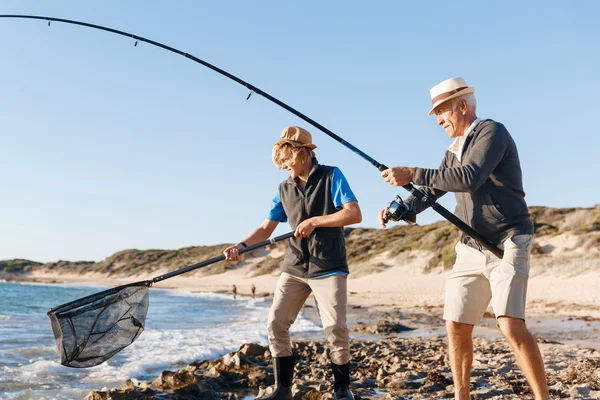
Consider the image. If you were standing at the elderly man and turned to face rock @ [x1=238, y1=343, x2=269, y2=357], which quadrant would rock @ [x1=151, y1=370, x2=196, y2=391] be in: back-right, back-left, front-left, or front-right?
front-left

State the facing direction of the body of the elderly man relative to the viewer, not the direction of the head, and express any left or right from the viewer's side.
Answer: facing the viewer and to the left of the viewer

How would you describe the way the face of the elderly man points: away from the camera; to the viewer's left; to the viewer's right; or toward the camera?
to the viewer's left
